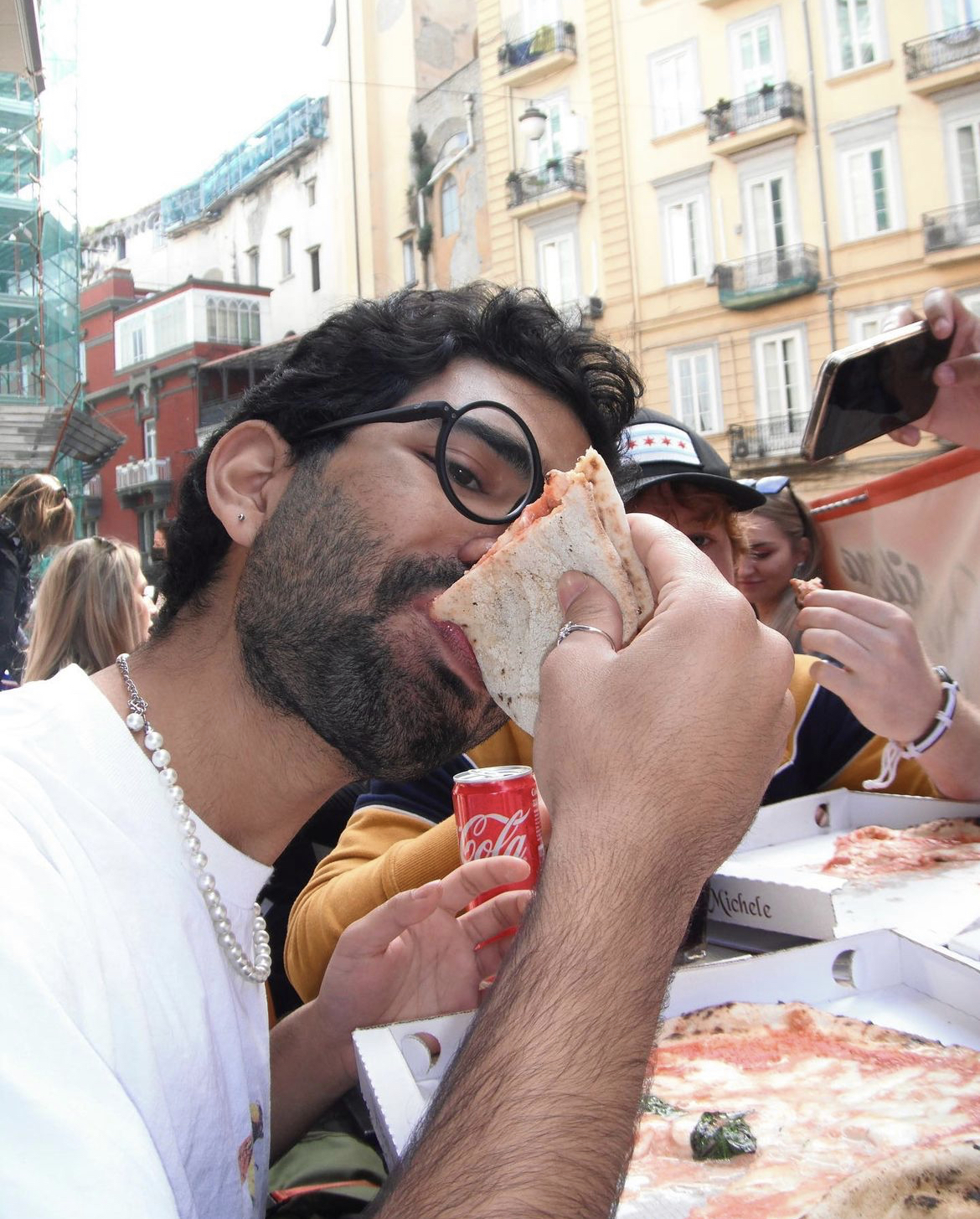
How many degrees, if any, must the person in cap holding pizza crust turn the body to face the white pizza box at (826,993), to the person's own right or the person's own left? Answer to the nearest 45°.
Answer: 0° — they already face it

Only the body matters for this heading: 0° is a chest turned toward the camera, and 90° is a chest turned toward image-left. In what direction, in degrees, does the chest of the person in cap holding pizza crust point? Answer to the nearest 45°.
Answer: approximately 0°

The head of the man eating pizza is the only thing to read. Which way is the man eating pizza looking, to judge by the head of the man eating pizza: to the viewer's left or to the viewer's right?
to the viewer's right

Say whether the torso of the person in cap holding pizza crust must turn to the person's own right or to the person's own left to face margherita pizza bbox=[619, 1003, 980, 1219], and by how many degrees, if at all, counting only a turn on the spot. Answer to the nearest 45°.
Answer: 0° — they already face it

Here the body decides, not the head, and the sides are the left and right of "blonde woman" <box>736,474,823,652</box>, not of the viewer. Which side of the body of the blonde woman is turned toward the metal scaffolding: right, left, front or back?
right

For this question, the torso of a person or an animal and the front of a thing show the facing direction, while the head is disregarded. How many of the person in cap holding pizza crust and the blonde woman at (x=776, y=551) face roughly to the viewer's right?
0

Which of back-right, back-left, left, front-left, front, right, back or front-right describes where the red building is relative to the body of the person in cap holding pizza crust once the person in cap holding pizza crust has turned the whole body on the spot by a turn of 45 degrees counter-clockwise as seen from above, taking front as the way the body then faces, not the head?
back

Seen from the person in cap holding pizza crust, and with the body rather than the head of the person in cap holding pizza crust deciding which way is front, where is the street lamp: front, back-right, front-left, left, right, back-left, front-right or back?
back

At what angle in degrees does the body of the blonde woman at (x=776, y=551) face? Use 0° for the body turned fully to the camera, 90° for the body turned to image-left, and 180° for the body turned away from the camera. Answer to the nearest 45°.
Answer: approximately 45°

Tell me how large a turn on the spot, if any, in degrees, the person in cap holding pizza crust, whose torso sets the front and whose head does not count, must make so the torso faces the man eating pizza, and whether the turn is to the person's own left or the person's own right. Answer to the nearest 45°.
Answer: approximately 45° to the person's own right

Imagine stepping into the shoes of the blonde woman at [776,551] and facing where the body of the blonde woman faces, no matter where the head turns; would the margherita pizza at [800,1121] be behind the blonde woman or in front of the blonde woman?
in front

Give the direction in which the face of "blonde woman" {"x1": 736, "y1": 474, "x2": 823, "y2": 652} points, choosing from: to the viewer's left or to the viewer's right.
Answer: to the viewer's left

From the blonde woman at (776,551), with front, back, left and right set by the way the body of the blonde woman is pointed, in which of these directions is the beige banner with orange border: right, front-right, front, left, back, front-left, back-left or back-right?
left

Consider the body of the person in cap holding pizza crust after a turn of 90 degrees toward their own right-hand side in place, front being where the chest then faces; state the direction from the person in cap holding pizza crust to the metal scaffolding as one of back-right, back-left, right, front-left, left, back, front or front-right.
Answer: front-right

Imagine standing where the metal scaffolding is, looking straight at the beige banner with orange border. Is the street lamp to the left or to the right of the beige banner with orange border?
left
